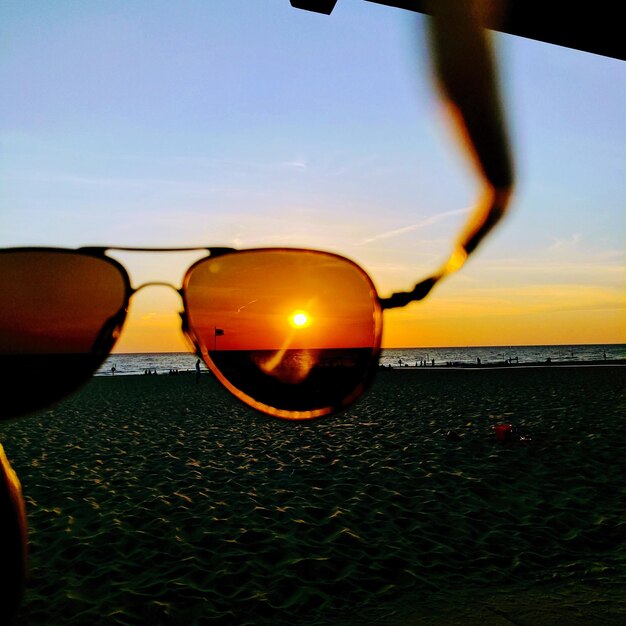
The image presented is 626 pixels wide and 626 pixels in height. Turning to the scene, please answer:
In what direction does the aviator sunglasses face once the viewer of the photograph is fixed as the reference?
facing away from the viewer
